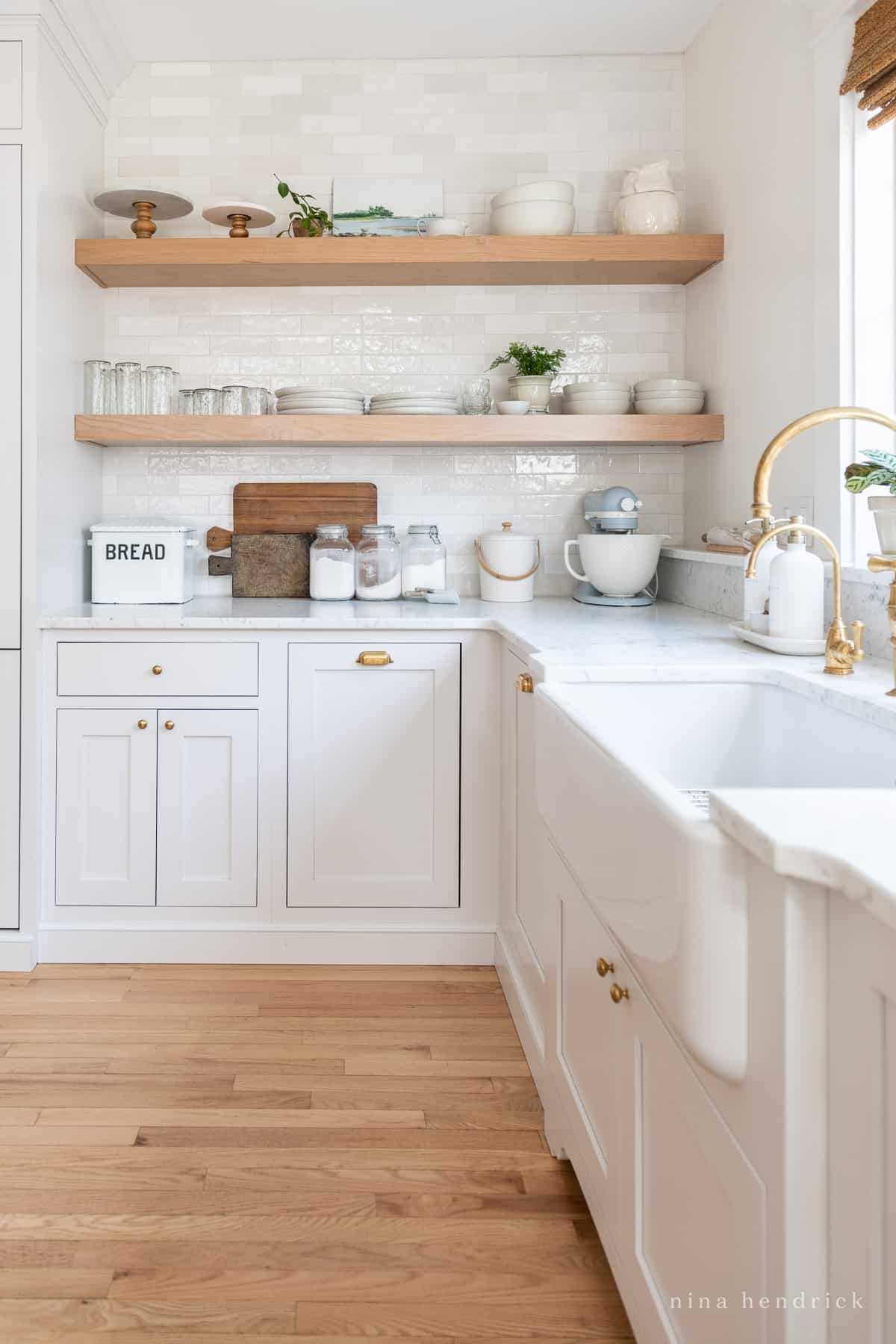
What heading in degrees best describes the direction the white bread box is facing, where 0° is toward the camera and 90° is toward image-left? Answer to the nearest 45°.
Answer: approximately 0°

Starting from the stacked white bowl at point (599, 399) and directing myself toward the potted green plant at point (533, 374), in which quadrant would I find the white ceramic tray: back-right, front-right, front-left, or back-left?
back-left

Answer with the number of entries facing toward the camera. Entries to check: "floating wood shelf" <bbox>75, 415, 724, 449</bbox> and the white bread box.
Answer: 2

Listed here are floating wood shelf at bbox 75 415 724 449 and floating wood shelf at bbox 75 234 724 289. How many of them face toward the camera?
2

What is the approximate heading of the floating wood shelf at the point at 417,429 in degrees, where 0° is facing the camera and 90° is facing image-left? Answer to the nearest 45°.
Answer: approximately 0°
